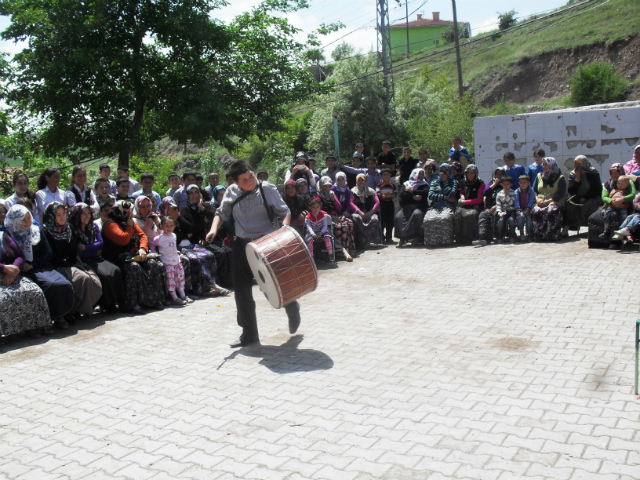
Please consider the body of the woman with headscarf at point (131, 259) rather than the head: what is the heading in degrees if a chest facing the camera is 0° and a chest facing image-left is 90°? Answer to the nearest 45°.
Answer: approximately 315°

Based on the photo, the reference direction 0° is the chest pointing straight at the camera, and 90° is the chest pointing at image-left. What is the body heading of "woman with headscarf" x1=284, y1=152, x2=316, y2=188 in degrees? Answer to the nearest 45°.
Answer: approximately 0°

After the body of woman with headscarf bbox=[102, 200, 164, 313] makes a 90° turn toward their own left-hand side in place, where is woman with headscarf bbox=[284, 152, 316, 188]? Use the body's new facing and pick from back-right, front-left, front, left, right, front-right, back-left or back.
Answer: front

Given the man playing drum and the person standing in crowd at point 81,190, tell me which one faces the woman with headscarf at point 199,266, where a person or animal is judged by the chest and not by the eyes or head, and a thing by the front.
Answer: the person standing in crowd

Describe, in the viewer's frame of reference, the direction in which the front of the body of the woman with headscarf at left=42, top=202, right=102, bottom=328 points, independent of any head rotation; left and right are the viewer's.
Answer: facing the viewer and to the right of the viewer

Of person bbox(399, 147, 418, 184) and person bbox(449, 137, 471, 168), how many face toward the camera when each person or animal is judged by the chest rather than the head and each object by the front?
2

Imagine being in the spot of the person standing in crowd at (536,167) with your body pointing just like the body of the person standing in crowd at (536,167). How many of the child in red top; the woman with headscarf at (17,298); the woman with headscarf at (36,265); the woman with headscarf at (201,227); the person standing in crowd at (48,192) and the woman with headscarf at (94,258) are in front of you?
6

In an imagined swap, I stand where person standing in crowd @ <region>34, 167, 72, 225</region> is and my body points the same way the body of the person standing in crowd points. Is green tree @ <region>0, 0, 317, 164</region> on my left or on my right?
on my left

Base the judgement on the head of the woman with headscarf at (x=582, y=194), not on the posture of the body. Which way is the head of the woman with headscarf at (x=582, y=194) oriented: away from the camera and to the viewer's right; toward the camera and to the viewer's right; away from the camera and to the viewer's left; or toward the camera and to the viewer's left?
toward the camera and to the viewer's left

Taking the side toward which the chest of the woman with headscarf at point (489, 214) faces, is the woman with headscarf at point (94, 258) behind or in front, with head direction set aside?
in front

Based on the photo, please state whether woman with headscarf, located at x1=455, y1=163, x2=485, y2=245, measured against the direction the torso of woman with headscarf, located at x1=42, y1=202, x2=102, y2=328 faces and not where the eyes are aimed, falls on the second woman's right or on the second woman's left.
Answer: on the second woman's left

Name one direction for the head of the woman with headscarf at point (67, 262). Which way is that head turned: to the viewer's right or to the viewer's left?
to the viewer's right

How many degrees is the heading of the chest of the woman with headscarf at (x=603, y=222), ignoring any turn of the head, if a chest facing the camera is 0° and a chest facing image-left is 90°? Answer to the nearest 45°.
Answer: approximately 45°

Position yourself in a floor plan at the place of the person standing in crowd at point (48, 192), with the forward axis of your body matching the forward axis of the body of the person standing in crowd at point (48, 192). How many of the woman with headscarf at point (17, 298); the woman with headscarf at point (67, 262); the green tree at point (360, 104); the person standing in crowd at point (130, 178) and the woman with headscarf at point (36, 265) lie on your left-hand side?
2

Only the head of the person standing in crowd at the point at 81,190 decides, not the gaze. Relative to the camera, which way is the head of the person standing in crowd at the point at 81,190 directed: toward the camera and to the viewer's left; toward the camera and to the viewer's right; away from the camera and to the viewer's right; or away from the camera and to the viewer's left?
toward the camera and to the viewer's right

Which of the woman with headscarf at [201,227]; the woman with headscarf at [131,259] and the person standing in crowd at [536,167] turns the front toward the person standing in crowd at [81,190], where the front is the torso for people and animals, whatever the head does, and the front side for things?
the person standing in crowd at [536,167]
